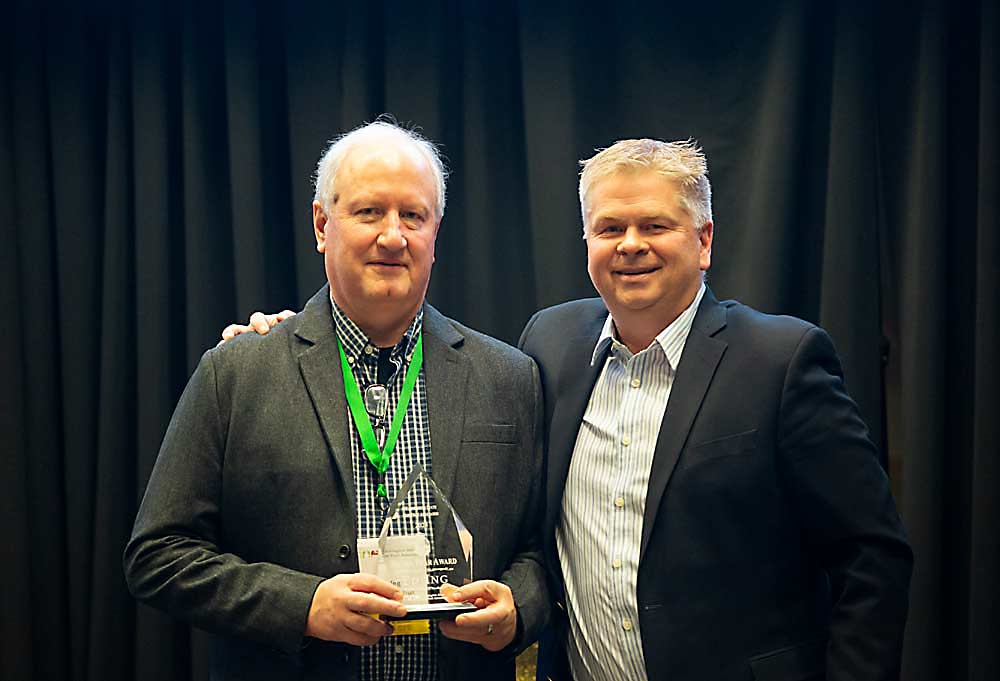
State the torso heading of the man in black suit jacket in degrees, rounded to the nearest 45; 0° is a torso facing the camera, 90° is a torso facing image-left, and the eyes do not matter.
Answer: approximately 45°

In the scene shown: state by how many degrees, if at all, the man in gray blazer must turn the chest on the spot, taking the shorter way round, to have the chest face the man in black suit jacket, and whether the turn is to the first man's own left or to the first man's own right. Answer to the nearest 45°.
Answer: approximately 90° to the first man's own left

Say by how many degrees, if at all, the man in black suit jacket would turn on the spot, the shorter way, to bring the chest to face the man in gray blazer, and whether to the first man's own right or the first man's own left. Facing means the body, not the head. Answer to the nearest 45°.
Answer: approximately 45° to the first man's own right

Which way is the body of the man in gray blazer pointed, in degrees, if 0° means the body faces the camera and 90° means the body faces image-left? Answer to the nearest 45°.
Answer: approximately 0°
